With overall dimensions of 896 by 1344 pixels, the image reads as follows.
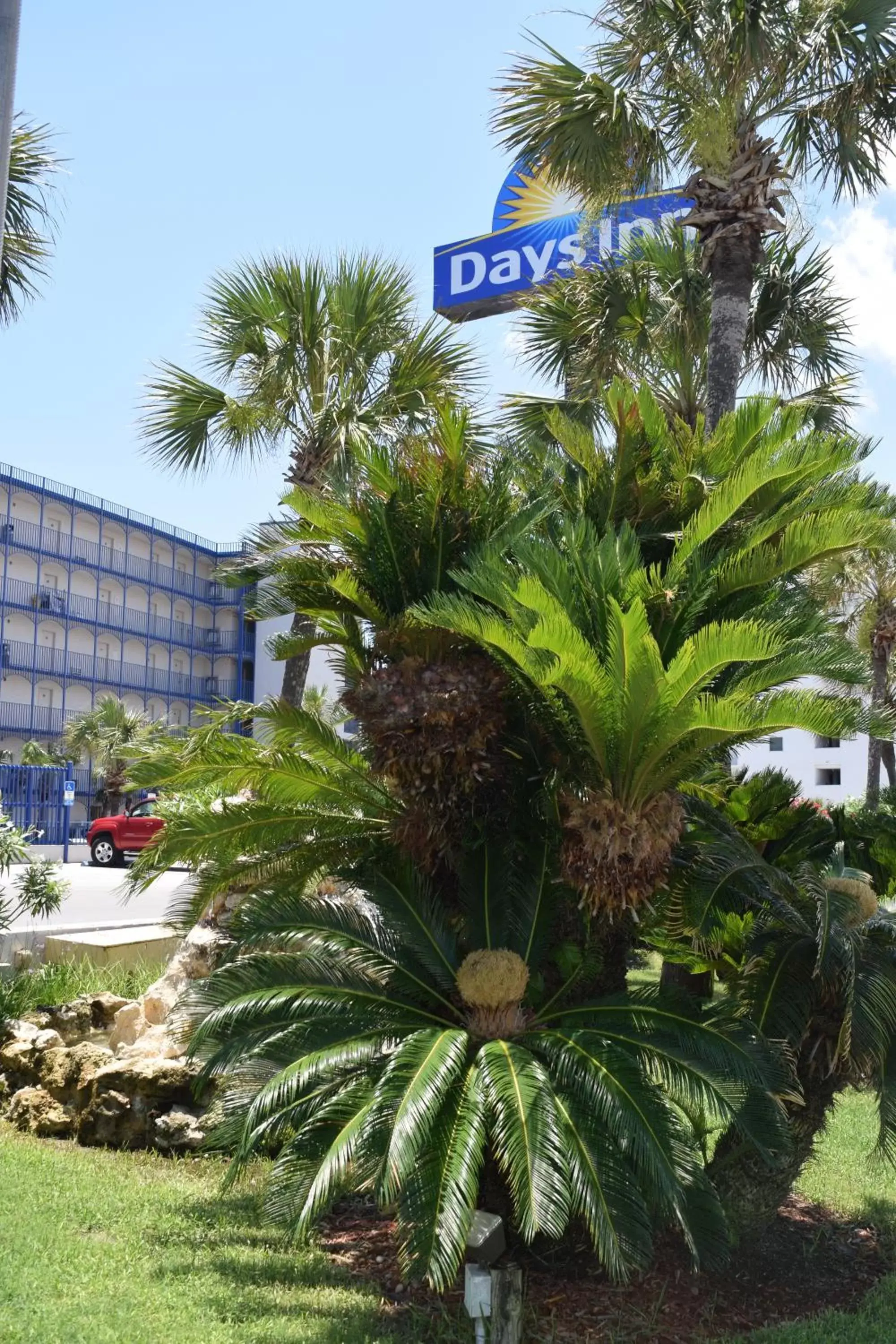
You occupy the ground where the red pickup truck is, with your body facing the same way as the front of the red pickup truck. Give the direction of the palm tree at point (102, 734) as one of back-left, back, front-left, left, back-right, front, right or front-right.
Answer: right

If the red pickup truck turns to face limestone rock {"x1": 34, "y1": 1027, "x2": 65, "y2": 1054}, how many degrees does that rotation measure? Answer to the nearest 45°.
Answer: approximately 90° to its left

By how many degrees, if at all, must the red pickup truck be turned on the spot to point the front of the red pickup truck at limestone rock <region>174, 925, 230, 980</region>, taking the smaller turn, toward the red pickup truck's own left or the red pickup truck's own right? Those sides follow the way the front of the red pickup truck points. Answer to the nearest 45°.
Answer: approximately 90° to the red pickup truck's own left

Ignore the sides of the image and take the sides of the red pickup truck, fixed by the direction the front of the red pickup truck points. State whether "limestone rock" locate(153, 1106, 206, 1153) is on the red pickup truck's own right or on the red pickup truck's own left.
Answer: on the red pickup truck's own left

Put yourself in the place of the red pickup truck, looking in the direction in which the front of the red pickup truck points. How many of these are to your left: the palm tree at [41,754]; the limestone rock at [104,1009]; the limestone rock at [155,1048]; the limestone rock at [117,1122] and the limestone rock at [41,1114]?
4

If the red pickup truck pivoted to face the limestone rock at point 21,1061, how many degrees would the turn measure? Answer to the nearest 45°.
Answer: approximately 90° to its left

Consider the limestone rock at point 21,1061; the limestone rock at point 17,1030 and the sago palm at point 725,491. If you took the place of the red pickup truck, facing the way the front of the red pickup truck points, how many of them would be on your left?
3

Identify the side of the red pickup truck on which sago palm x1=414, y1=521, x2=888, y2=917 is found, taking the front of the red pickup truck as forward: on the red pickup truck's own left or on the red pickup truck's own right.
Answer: on the red pickup truck's own left

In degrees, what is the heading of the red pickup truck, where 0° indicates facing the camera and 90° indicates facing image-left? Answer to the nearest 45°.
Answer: approximately 90°

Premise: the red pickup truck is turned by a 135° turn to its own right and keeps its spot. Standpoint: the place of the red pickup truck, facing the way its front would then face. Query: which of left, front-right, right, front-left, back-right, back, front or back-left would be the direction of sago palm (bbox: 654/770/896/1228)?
back-right

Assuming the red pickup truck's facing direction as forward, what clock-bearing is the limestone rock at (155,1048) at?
The limestone rock is roughly at 9 o'clock from the red pickup truck.

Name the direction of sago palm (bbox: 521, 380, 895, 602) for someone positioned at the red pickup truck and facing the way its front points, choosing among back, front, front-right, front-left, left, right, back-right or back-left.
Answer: left

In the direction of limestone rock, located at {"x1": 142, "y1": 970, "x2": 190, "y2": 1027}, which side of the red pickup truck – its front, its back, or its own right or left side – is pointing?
left

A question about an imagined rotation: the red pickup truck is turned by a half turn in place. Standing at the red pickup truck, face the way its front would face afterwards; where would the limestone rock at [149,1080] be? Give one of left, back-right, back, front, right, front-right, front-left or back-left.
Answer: right

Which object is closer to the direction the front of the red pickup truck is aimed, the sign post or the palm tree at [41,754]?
the sign post
